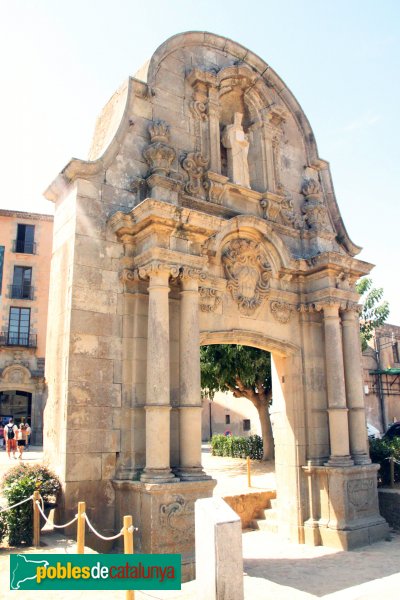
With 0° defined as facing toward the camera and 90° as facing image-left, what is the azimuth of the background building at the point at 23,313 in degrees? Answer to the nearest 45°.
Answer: approximately 0°

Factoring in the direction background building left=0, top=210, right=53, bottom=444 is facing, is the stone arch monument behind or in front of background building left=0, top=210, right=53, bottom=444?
in front

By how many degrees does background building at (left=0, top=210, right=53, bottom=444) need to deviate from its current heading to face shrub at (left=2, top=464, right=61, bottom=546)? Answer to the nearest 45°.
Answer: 0° — it already faces it

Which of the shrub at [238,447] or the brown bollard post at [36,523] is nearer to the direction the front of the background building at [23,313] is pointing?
the brown bollard post

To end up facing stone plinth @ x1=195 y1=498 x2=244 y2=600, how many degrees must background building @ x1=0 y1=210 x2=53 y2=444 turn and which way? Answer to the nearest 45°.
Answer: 0° — it already faces it

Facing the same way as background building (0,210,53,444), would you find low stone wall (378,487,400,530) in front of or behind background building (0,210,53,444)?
in front

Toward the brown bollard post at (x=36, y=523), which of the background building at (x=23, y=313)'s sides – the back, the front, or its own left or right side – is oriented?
front

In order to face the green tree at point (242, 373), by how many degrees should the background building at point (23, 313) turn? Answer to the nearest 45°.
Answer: approximately 45° to its left
